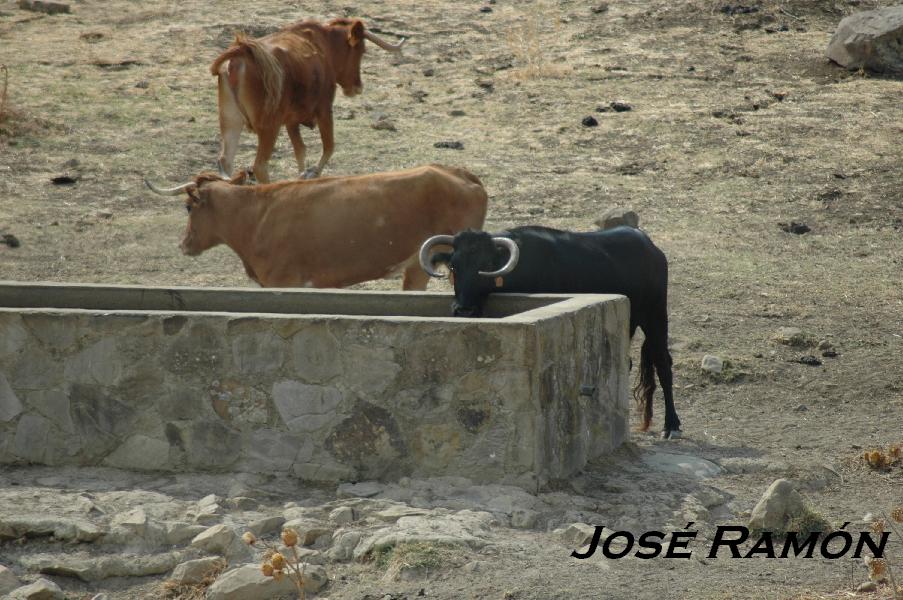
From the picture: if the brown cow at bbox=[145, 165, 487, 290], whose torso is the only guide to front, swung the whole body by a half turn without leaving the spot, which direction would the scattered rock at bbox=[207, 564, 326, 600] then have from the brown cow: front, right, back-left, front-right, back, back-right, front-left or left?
right

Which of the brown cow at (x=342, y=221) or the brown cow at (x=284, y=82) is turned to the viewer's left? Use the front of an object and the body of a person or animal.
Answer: the brown cow at (x=342, y=221)

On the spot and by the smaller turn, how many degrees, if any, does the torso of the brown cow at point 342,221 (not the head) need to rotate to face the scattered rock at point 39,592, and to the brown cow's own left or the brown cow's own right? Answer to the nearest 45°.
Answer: approximately 90° to the brown cow's own left

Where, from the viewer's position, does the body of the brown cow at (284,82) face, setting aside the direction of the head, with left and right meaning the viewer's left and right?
facing away from the viewer and to the right of the viewer

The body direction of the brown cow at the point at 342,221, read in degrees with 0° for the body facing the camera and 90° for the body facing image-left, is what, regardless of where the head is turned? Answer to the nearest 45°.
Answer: approximately 90°

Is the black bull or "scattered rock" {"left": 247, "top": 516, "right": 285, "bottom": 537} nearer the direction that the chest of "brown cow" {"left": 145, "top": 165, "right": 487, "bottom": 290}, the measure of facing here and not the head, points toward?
the scattered rock

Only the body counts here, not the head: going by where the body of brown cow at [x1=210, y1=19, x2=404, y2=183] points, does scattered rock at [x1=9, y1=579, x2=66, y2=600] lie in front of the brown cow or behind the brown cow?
behind

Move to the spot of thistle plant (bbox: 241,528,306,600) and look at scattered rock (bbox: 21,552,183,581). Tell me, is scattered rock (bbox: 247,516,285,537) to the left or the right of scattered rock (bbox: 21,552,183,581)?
right

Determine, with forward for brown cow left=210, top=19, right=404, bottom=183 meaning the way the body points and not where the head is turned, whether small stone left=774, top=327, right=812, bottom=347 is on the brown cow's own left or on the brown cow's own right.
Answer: on the brown cow's own right

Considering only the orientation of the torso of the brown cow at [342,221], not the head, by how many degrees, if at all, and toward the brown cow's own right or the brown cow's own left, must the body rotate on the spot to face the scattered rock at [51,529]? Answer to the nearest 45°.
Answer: approximately 90° to the brown cow's own left

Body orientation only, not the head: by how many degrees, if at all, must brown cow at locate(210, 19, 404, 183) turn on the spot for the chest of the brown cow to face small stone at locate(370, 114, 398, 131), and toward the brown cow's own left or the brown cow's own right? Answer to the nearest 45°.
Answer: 0° — it already faces it

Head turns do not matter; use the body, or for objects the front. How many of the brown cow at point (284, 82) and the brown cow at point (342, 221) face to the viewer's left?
1

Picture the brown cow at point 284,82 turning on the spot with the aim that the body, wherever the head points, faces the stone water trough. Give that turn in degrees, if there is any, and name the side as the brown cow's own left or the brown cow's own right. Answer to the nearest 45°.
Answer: approximately 135° to the brown cow's own right

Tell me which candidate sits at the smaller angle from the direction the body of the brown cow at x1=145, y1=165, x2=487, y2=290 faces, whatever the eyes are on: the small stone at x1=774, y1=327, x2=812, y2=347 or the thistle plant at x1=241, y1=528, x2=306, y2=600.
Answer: the thistle plant

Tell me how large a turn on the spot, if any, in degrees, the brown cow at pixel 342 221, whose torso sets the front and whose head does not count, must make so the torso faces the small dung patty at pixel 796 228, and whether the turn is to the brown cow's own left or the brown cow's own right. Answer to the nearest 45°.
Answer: approximately 135° to the brown cow's own right

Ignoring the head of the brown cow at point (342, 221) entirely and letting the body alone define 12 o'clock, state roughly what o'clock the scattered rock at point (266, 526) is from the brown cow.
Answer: The scattered rock is roughly at 9 o'clock from the brown cow.

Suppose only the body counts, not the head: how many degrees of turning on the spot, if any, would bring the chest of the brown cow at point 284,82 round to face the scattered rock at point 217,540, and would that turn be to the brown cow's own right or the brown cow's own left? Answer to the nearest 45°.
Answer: approximately 135° to the brown cow's own right

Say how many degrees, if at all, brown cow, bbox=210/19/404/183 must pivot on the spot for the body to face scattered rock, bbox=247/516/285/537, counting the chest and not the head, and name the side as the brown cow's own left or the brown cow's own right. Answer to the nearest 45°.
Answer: approximately 135° to the brown cow's own right

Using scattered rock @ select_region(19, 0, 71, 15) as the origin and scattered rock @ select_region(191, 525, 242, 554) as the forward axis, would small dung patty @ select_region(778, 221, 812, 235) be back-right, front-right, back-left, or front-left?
front-left
